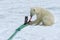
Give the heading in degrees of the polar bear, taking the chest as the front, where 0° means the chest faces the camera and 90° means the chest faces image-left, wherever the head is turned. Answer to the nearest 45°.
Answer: approximately 90°
